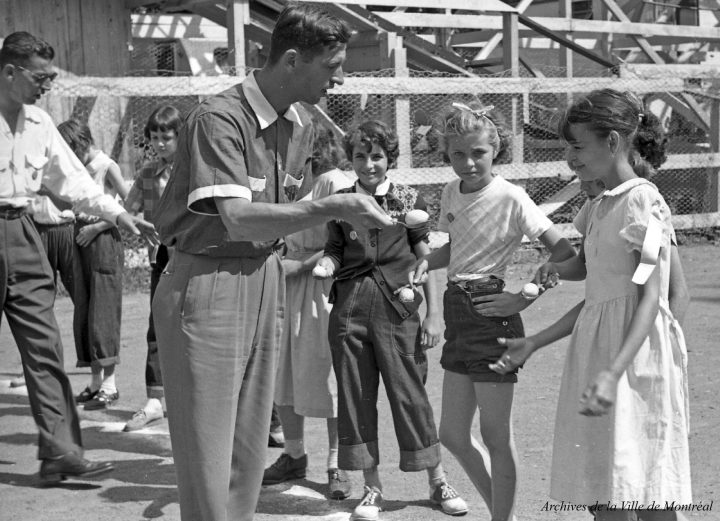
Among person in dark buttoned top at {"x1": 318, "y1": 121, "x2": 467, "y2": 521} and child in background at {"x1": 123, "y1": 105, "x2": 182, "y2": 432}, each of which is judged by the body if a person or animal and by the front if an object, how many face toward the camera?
2

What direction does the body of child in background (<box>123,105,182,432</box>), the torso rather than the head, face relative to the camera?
toward the camera

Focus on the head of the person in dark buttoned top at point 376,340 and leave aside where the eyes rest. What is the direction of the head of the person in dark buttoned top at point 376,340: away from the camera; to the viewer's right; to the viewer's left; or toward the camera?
toward the camera

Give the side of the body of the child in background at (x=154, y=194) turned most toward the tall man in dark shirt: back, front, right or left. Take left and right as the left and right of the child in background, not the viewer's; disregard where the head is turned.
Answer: front

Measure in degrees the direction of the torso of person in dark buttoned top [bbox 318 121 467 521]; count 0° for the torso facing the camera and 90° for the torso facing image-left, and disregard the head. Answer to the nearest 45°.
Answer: approximately 0°

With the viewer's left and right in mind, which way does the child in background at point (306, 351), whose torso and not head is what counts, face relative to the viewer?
facing the viewer and to the left of the viewer

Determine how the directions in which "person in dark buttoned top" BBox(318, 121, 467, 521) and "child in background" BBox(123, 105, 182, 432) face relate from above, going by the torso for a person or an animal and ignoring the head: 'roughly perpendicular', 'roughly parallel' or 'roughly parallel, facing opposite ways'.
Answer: roughly parallel

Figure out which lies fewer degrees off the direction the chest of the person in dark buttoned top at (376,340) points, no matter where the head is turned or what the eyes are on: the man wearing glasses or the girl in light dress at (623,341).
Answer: the girl in light dress

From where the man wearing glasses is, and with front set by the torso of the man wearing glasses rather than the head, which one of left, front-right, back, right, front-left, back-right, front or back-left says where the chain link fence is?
left

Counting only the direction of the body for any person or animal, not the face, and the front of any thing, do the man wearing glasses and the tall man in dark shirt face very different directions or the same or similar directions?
same or similar directions

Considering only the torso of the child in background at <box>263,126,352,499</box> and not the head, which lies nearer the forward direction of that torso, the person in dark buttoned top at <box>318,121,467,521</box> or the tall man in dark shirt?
the tall man in dark shirt

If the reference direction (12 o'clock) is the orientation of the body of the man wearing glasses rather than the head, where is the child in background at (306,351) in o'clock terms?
The child in background is roughly at 11 o'clock from the man wearing glasses.

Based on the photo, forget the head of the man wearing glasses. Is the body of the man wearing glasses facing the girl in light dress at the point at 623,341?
yes

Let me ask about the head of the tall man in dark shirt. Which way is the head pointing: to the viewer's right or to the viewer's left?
to the viewer's right

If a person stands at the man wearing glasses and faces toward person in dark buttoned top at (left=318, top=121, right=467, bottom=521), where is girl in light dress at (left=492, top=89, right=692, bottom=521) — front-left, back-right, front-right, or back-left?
front-right
